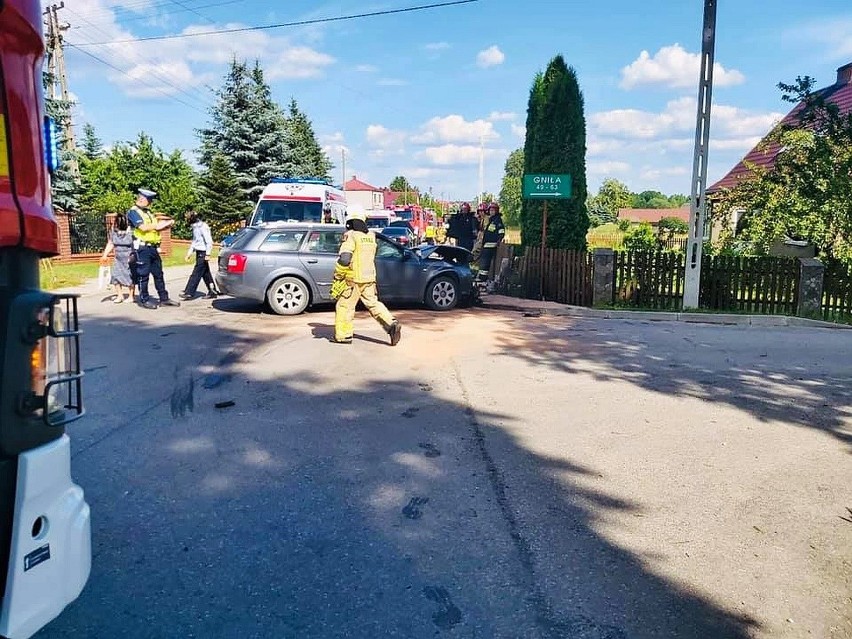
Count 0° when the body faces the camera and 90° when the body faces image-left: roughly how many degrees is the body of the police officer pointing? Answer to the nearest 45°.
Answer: approximately 315°

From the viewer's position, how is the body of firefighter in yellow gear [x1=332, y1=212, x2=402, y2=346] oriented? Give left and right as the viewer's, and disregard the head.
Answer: facing away from the viewer and to the left of the viewer

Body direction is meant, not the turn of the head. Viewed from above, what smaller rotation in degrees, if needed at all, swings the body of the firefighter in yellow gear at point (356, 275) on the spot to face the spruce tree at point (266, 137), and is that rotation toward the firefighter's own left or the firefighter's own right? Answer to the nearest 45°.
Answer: approximately 45° to the firefighter's own right

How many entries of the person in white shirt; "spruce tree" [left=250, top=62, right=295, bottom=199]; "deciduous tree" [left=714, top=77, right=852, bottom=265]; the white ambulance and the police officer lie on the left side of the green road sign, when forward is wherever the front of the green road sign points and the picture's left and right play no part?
1

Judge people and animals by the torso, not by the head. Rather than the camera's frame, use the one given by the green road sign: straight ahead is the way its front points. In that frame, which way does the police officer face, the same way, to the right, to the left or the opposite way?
to the left

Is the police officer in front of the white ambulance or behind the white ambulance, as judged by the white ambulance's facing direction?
in front

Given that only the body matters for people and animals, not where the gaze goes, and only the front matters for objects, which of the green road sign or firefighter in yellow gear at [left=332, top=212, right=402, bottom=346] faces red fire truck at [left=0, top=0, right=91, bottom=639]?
the green road sign

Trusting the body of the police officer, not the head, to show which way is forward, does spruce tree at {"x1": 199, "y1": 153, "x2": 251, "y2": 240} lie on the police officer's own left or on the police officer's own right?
on the police officer's own left

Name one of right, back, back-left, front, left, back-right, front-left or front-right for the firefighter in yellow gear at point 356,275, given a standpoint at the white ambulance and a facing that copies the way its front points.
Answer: front-left

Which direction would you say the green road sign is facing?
toward the camera

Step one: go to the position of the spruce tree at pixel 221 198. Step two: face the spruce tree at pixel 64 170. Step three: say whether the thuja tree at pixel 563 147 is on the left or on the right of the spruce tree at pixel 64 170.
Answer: left

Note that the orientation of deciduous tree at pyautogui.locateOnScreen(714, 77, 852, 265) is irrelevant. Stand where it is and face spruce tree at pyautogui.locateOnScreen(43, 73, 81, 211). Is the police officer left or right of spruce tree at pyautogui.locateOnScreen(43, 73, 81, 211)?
left

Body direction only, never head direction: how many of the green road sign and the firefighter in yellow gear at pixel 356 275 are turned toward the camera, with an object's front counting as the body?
1
